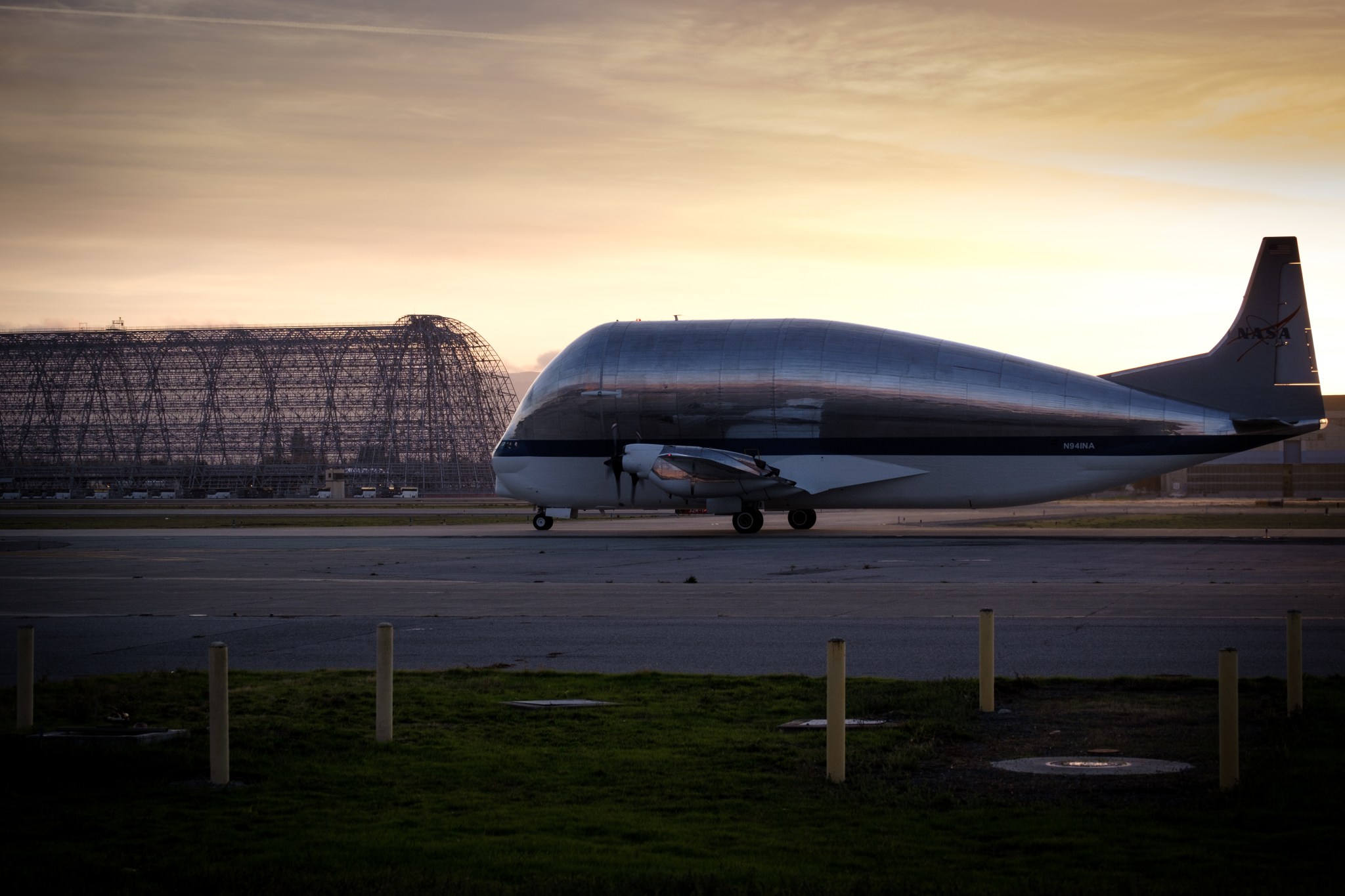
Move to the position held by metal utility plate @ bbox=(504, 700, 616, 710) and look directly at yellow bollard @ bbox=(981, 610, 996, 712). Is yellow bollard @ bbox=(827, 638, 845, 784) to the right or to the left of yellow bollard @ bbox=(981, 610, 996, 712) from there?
right

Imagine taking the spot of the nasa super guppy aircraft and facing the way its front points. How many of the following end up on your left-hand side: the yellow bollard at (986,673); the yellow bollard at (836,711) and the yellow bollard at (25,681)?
3

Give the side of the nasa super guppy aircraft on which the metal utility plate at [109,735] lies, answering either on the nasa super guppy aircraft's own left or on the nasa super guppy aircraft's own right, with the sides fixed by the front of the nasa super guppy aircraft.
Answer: on the nasa super guppy aircraft's own left

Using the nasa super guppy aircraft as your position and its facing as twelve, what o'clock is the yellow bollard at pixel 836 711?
The yellow bollard is roughly at 9 o'clock from the nasa super guppy aircraft.

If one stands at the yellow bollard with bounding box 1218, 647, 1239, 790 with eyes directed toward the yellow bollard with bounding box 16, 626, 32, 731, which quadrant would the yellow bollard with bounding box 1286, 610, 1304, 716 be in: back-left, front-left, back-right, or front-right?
back-right

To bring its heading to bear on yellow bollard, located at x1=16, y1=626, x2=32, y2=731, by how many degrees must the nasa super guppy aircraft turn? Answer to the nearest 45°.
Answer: approximately 90° to its left

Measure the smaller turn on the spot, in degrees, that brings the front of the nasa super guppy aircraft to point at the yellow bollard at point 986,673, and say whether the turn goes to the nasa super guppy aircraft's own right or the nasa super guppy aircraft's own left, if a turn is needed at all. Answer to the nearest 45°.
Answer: approximately 90° to the nasa super guppy aircraft's own left

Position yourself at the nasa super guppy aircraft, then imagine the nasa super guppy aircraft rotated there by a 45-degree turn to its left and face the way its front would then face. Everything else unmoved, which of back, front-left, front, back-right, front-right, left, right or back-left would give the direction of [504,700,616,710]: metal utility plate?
front-left

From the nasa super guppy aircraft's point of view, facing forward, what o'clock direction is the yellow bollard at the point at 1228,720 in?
The yellow bollard is roughly at 9 o'clock from the nasa super guppy aircraft.

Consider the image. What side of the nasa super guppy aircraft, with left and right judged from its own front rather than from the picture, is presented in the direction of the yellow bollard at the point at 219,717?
left

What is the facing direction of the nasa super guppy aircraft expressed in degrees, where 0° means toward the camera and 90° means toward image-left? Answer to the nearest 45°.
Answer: approximately 90°
